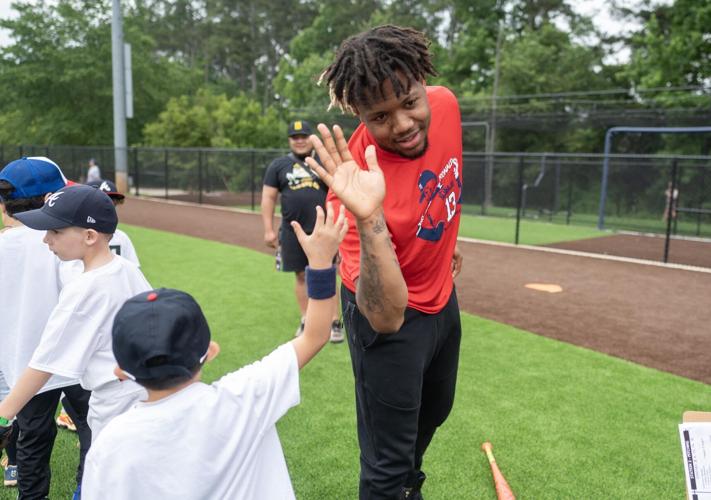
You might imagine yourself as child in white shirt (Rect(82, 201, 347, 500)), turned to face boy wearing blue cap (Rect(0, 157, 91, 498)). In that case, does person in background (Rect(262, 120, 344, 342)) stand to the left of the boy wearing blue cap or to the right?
right

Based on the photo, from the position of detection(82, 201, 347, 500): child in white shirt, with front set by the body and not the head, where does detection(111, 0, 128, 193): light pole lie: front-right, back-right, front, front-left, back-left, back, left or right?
front

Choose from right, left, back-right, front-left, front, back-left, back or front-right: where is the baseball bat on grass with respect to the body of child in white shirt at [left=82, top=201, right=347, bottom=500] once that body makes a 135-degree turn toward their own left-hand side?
back

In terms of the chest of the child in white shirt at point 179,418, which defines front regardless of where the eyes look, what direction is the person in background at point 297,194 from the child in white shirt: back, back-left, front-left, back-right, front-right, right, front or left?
front

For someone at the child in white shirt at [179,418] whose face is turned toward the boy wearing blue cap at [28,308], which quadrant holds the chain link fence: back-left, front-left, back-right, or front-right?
front-right

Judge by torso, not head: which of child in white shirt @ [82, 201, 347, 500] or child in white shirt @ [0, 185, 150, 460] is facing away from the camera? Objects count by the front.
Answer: child in white shirt @ [82, 201, 347, 500]

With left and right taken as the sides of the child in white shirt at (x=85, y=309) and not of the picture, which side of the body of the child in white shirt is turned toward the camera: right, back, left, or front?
left

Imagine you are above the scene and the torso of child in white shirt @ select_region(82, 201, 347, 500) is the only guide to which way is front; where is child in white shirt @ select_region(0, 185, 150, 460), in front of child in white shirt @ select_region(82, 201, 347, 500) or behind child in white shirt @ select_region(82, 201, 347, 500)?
in front

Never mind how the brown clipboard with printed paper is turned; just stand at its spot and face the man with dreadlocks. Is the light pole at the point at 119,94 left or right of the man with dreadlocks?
right

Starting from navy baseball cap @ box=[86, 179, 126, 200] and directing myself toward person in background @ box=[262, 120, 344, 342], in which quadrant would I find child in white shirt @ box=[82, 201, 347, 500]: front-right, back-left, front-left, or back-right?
back-right

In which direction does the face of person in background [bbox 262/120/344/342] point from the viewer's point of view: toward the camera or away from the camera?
toward the camera

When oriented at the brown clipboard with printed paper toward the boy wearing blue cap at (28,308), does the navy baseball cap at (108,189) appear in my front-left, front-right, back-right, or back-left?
front-right

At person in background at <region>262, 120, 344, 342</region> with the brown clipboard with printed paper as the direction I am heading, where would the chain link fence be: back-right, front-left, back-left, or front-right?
back-left

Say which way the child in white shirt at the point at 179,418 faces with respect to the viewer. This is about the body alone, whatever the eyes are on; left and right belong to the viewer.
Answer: facing away from the viewer
